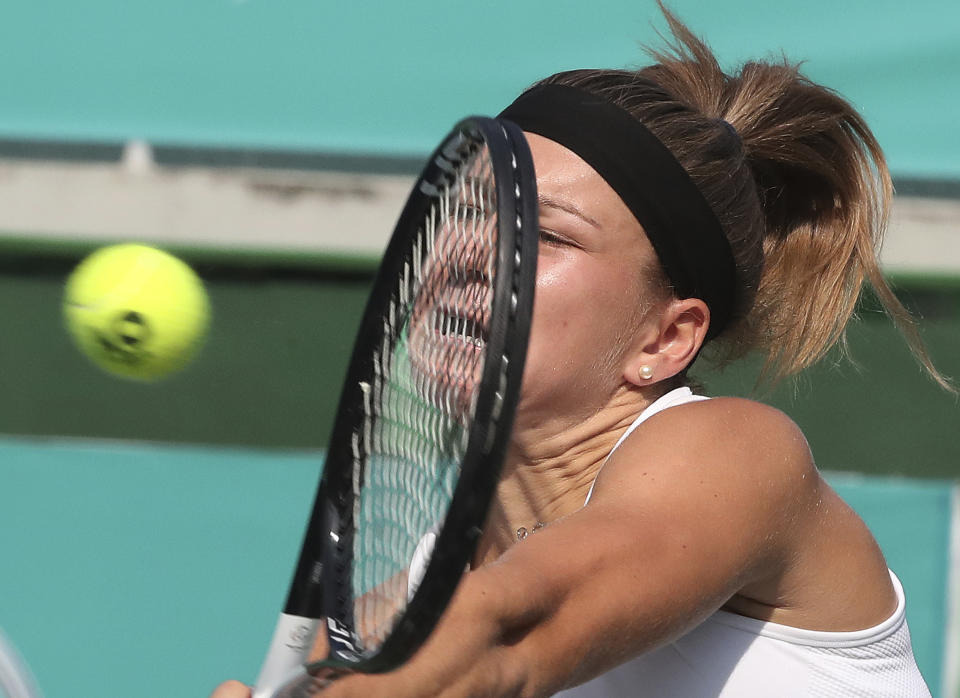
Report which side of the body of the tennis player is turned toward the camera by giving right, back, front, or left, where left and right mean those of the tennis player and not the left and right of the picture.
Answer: left

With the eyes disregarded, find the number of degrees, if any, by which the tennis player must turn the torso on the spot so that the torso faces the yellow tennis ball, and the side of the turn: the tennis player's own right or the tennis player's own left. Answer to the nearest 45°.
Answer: approximately 45° to the tennis player's own right
